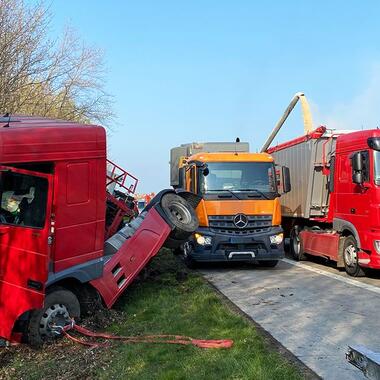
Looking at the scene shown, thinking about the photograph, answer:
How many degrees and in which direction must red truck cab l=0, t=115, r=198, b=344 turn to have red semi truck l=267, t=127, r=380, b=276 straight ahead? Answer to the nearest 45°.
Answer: approximately 180°

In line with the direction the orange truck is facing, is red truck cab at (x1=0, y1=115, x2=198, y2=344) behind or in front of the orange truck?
in front

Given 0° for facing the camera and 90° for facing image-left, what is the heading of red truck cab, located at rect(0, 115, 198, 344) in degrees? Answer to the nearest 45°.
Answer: approximately 45°

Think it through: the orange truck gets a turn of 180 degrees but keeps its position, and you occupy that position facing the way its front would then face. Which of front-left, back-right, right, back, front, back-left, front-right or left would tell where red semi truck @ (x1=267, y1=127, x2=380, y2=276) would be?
right

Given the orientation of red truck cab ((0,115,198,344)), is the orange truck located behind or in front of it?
behind

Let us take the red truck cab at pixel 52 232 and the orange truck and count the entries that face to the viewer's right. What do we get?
0

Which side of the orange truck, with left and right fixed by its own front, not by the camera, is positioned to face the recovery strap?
front

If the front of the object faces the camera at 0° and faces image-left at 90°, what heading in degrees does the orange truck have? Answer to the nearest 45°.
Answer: approximately 0°
